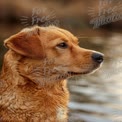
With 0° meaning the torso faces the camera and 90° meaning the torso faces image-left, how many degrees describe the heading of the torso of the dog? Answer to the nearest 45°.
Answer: approximately 270°
